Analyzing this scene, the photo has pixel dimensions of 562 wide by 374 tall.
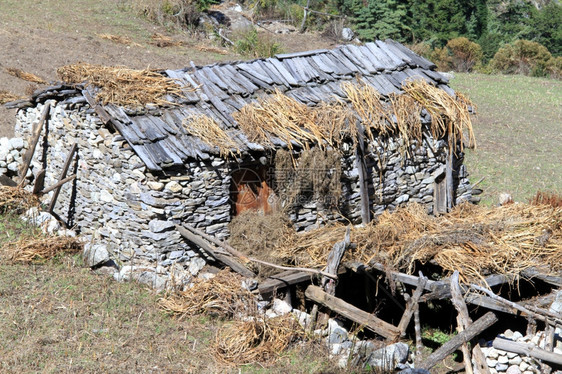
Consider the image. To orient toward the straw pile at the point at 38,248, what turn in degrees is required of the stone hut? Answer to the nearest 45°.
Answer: approximately 135° to its right

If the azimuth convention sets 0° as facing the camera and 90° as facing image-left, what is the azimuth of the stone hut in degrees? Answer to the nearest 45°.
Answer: approximately 315°

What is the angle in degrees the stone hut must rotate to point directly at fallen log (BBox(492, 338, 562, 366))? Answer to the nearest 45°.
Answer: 0° — it already faces it

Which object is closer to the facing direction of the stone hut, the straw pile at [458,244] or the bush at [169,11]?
the straw pile

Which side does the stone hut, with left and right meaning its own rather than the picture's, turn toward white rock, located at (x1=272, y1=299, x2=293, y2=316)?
front

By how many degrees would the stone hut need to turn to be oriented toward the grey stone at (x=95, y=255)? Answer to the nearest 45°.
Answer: approximately 90° to its right

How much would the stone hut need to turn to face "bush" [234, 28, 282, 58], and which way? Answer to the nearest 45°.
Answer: approximately 135° to its left

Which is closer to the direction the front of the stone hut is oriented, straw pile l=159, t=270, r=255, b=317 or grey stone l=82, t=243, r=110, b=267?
the straw pile

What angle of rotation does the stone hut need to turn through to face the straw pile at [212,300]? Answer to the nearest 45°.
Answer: approximately 45° to its right

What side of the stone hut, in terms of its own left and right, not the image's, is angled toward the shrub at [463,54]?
left

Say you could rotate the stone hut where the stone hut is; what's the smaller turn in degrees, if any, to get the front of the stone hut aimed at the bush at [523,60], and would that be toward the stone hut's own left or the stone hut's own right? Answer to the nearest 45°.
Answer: approximately 90° to the stone hut's own left

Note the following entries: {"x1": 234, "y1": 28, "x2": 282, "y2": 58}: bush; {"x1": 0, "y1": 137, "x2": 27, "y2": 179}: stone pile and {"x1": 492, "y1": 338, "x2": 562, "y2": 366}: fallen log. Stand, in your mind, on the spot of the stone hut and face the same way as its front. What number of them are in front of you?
1
